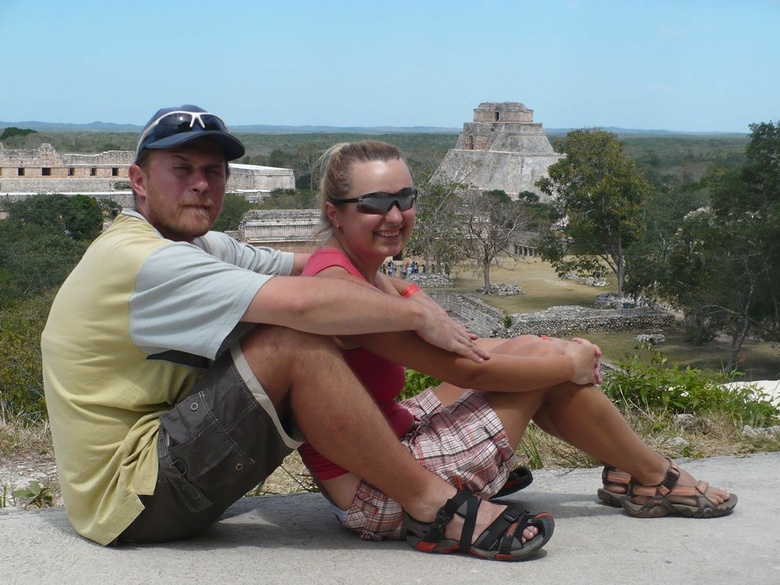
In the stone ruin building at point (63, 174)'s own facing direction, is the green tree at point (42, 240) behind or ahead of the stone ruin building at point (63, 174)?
ahead

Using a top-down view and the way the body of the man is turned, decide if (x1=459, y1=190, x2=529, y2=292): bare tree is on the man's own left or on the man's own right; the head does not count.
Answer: on the man's own left

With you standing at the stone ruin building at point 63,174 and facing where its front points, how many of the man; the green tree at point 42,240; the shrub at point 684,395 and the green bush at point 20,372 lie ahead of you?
4

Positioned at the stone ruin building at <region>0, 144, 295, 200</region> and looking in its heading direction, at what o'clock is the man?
The man is roughly at 12 o'clock from the stone ruin building.
